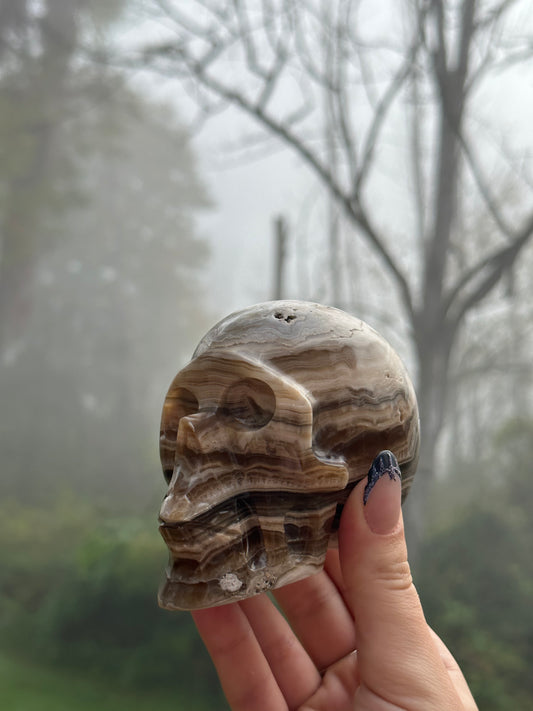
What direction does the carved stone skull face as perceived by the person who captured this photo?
facing the viewer and to the left of the viewer

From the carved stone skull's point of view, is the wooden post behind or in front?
behind
